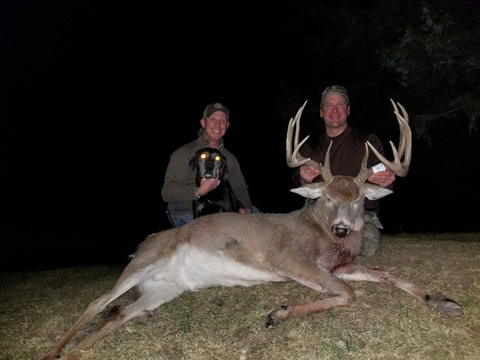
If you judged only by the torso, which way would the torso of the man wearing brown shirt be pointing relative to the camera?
toward the camera

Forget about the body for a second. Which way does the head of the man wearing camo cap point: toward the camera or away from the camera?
toward the camera

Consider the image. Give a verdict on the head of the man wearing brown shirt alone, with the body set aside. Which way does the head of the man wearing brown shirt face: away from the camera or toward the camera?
toward the camera

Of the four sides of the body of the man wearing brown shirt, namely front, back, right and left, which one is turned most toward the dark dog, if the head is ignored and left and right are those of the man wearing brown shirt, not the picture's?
right
